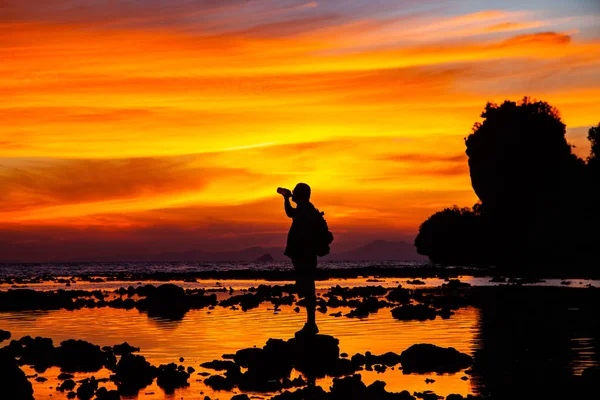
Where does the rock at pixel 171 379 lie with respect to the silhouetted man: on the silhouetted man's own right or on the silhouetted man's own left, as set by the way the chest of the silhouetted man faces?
on the silhouetted man's own left

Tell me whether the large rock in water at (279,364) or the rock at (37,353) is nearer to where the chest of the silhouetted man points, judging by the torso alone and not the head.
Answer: the rock

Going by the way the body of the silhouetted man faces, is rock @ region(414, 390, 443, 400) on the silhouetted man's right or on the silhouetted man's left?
on the silhouetted man's left

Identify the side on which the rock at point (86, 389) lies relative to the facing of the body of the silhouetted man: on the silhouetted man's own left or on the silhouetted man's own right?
on the silhouetted man's own left

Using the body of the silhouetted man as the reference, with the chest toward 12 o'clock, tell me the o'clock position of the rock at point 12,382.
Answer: The rock is roughly at 10 o'clock from the silhouetted man.

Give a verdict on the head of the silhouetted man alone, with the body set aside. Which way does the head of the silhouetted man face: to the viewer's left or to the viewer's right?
to the viewer's left

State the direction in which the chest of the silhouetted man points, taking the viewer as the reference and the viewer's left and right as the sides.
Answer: facing to the left of the viewer

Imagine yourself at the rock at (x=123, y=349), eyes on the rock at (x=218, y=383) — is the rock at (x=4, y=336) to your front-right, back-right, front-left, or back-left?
back-right

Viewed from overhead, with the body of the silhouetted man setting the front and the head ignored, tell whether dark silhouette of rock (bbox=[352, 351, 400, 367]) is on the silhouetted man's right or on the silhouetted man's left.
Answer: on the silhouetted man's left

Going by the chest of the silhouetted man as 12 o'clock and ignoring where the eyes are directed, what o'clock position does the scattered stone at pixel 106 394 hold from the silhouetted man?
The scattered stone is roughly at 10 o'clock from the silhouetted man.

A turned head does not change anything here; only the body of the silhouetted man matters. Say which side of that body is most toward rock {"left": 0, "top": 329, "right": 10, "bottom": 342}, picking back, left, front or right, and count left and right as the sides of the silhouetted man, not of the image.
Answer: front

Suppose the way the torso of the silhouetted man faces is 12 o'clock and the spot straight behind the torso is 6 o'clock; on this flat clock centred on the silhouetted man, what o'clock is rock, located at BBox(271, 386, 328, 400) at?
The rock is roughly at 9 o'clock from the silhouetted man.
